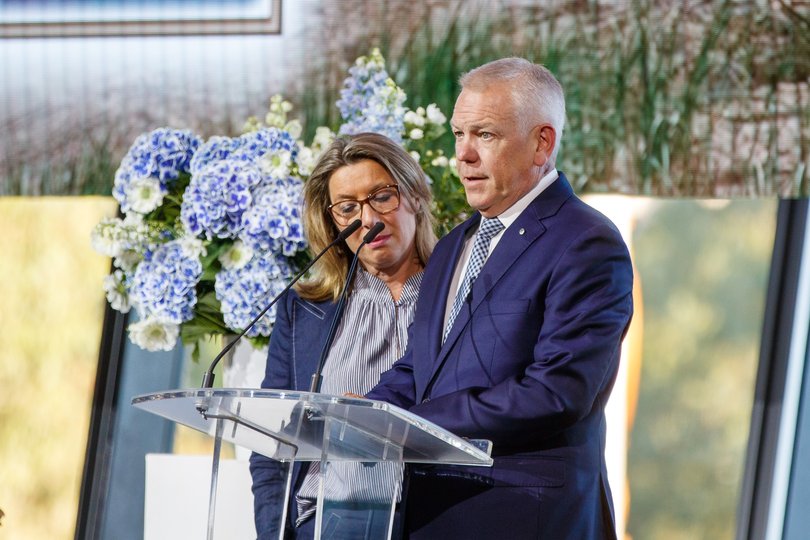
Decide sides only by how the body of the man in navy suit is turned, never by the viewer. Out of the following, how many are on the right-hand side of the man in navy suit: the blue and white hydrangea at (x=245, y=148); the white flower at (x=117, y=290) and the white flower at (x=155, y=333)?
3

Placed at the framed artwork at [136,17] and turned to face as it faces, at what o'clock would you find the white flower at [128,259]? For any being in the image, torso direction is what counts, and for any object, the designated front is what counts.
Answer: The white flower is roughly at 12 o'clock from the framed artwork.

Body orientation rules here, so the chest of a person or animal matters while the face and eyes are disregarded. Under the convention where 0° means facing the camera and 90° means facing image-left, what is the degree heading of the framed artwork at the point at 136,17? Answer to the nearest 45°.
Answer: approximately 0°

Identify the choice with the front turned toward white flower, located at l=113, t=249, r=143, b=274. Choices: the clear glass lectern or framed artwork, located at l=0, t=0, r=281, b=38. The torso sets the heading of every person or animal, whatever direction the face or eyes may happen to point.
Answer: the framed artwork

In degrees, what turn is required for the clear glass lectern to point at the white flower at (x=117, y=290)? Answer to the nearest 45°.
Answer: approximately 90° to its right

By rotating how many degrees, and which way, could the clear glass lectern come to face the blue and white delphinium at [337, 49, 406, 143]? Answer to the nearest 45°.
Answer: approximately 135° to its right

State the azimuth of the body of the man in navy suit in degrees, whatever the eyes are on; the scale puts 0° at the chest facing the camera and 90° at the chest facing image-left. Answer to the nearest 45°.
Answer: approximately 45°

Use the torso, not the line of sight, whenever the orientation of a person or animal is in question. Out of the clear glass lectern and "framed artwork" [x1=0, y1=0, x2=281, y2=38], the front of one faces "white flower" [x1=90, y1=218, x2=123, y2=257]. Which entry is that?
the framed artwork

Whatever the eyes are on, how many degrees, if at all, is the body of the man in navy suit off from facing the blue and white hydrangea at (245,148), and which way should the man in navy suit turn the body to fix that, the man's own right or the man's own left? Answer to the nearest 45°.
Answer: approximately 90° to the man's own right

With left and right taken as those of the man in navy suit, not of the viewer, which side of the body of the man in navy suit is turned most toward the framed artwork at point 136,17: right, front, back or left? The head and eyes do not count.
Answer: right
